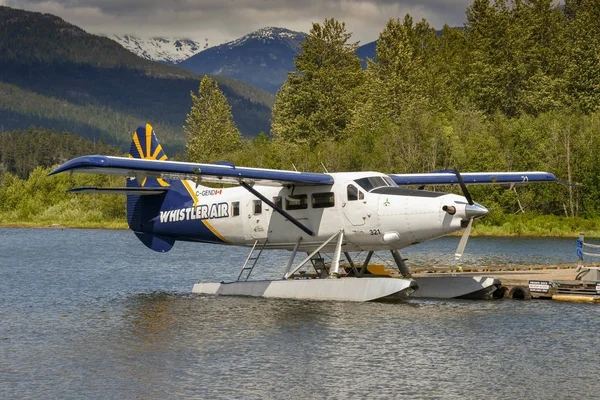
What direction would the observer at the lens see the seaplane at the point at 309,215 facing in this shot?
facing the viewer and to the right of the viewer
